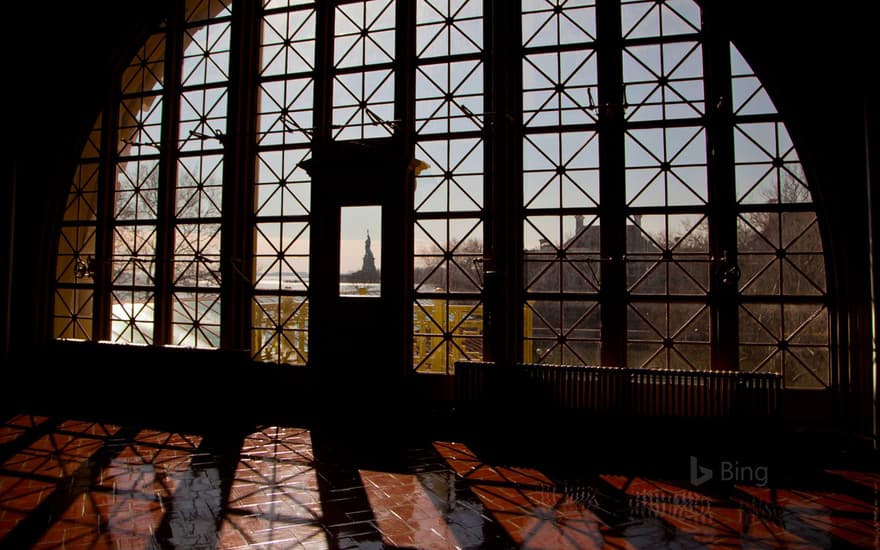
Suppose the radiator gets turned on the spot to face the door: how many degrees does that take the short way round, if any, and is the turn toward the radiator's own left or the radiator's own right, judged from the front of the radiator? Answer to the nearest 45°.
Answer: approximately 90° to the radiator's own right

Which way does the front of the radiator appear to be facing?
toward the camera
